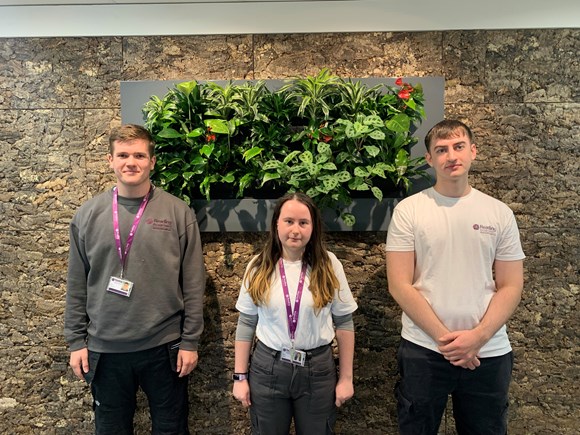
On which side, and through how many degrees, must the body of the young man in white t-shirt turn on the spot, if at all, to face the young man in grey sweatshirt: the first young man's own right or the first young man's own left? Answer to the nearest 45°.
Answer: approximately 90° to the first young man's own right

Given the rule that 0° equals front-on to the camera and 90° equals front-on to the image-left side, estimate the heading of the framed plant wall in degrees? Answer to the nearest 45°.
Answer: approximately 0°

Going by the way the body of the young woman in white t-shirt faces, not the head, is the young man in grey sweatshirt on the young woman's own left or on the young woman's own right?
on the young woman's own right

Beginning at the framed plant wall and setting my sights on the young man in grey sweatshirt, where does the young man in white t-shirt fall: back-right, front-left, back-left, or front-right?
back-left
